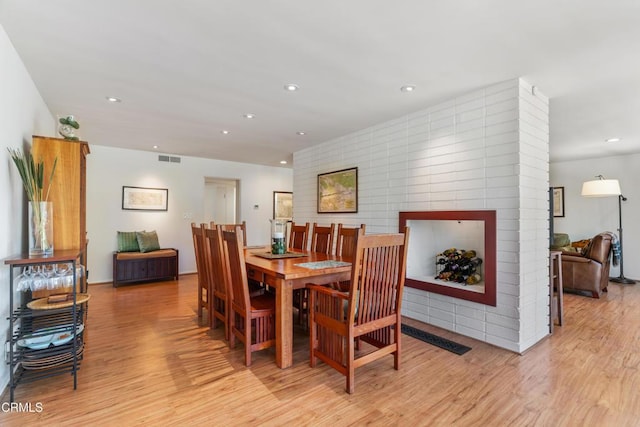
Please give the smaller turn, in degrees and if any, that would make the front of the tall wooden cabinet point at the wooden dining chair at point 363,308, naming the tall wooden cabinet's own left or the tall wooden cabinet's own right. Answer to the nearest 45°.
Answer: approximately 45° to the tall wooden cabinet's own right

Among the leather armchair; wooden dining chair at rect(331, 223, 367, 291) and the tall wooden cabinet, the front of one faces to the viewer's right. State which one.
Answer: the tall wooden cabinet

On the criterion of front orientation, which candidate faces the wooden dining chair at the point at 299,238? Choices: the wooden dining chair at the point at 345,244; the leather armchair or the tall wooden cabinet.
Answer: the tall wooden cabinet

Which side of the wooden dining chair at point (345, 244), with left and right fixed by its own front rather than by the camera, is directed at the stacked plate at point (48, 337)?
front

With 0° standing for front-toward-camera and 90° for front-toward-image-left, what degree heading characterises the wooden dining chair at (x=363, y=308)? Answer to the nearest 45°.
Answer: approximately 135°

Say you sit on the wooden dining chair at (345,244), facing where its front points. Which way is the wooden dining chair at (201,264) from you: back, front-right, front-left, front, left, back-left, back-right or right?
front-right

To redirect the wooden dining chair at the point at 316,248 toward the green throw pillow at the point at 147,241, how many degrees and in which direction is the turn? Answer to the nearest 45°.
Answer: approximately 90° to its right

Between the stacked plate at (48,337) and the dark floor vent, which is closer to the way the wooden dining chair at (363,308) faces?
the stacked plate

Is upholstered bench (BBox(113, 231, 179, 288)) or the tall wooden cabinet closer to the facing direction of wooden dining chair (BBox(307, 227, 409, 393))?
the upholstered bench

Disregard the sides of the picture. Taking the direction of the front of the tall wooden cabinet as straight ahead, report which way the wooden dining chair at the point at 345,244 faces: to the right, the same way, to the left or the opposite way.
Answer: the opposite way

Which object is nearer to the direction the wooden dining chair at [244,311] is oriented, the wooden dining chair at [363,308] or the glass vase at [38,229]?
the wooden dining chair

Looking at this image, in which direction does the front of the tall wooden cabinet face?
to the viewer's right

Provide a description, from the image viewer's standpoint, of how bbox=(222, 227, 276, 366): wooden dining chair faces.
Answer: facing away from the viewer and to the right of the viewer
